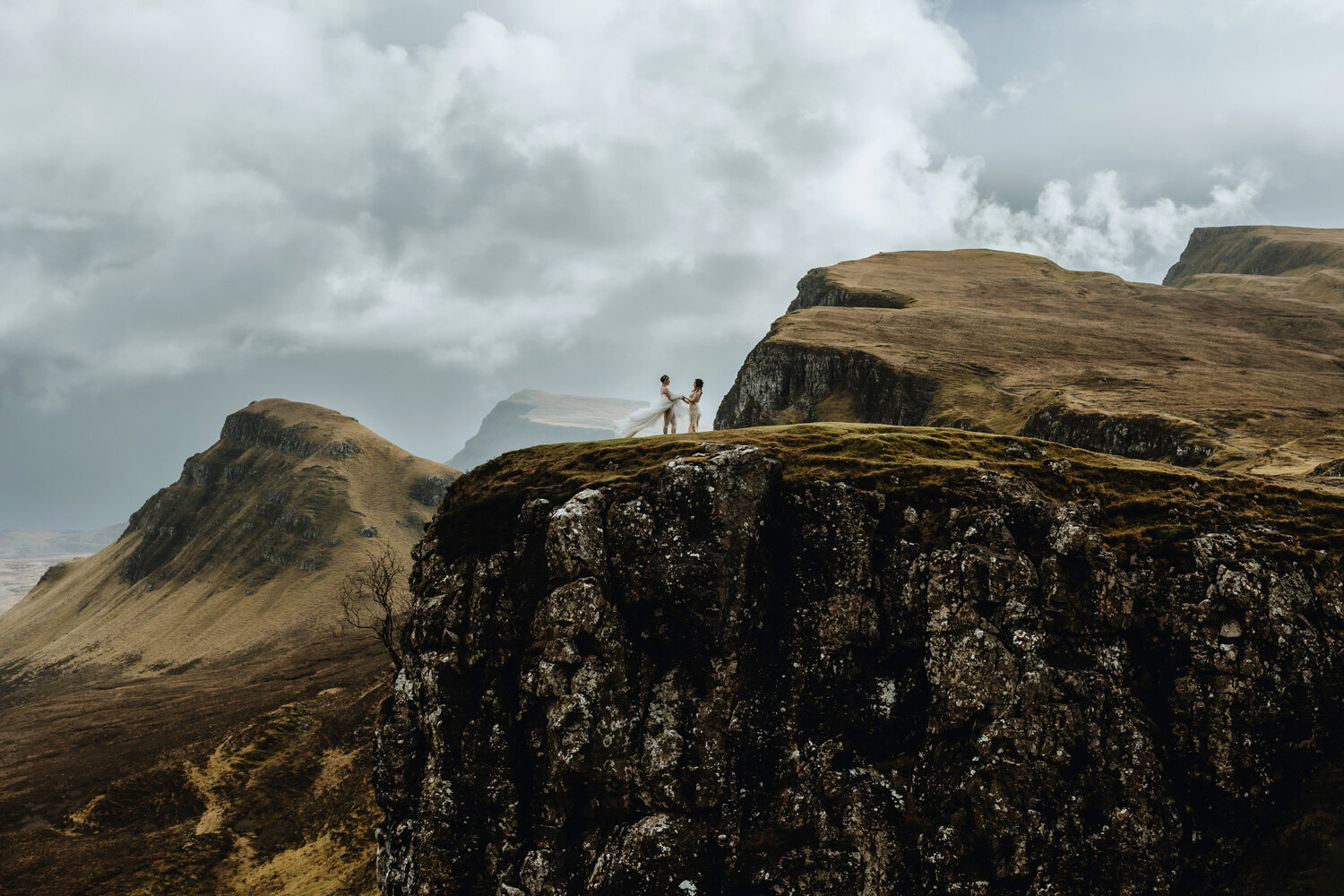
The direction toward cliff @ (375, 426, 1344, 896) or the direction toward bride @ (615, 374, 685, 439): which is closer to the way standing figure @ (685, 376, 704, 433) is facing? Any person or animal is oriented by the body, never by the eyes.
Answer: the bride

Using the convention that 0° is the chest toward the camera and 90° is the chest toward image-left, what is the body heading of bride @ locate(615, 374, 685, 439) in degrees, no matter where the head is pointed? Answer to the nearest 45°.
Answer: approximately 270°

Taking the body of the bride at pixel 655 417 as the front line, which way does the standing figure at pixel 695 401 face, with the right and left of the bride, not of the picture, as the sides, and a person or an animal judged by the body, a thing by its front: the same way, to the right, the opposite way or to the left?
the opposite way

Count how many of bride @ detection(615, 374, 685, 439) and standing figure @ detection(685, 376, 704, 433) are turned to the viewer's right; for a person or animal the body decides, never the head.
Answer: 1

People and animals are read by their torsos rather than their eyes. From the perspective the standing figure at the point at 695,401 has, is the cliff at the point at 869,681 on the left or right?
on its left

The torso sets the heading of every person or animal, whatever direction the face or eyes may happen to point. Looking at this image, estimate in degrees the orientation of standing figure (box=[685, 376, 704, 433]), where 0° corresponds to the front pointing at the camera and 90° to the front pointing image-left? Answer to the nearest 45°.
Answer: approximately 90°
